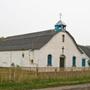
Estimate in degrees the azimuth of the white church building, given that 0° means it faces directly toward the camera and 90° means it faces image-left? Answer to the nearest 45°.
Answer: approximately 315°
